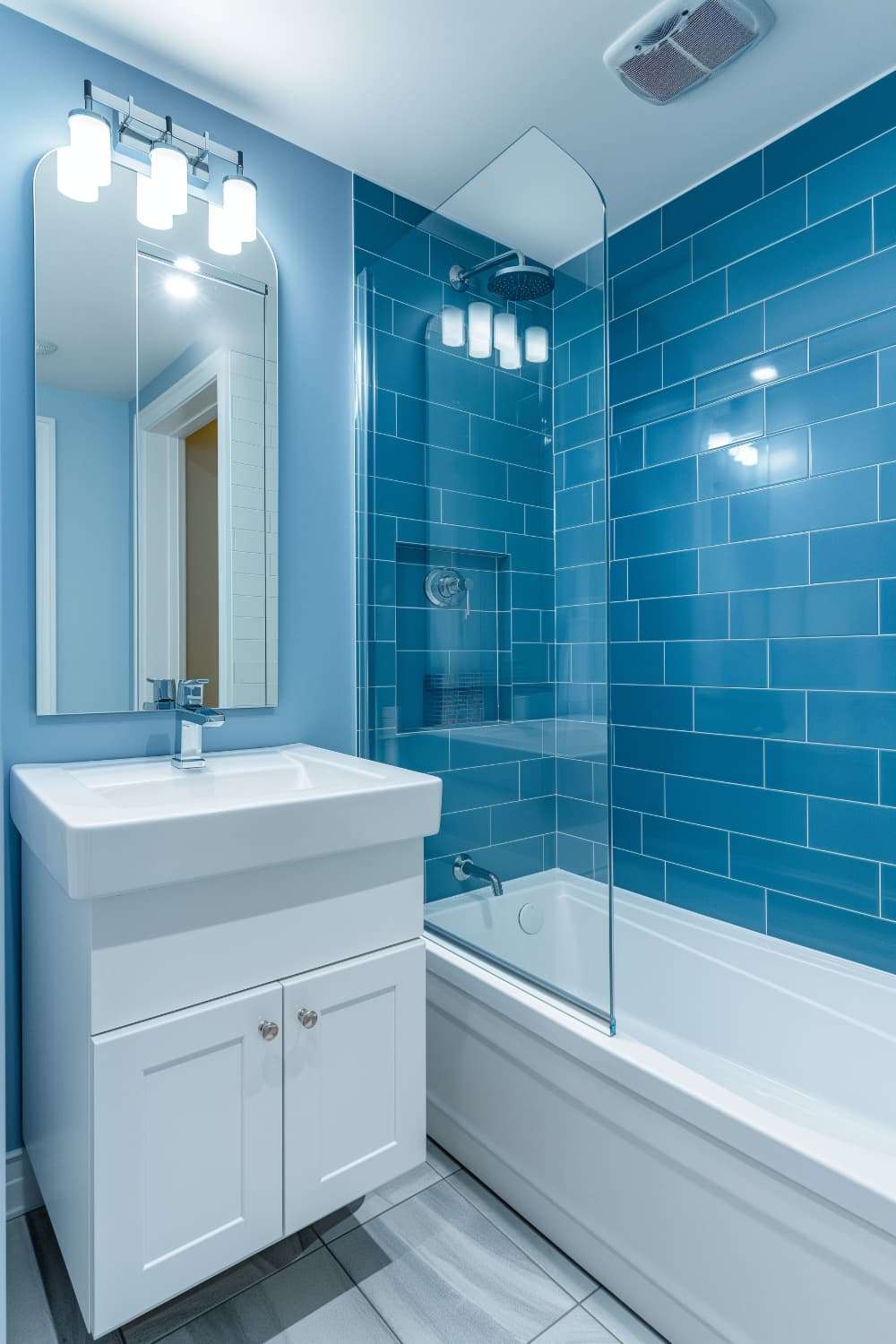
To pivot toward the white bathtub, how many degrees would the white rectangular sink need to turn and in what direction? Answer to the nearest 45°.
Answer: approximately 45° to its left

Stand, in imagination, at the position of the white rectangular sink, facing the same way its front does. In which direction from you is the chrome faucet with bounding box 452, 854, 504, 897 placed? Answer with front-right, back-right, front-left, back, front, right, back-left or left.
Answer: left

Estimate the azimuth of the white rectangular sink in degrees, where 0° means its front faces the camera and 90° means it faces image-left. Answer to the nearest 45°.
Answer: approximately 315°

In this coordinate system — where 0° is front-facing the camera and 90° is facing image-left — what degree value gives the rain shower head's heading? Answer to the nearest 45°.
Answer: approximately 315°
